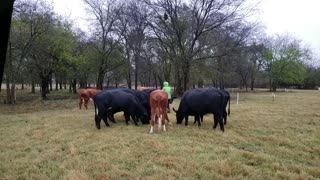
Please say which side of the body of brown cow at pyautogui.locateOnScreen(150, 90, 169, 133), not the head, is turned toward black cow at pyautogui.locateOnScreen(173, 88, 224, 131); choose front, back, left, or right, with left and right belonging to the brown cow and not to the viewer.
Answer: right

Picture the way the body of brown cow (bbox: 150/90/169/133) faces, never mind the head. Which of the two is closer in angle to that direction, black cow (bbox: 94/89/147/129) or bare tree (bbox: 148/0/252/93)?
the bare tree

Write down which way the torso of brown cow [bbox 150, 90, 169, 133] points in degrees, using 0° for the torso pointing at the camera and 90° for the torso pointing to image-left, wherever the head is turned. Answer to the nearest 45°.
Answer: approximately 180°

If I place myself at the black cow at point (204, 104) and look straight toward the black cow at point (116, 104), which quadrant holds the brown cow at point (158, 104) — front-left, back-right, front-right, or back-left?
front-left

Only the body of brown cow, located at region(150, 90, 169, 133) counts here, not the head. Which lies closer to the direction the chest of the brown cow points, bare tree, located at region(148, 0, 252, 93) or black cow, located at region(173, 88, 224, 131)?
the bare tree

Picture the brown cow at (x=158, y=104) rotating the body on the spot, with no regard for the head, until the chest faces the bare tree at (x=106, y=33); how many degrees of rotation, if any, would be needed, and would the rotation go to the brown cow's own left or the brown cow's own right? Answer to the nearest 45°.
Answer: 0° — it already faces it

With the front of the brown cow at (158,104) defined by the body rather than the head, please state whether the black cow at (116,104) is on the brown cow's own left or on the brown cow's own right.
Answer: on the brown cow's own left

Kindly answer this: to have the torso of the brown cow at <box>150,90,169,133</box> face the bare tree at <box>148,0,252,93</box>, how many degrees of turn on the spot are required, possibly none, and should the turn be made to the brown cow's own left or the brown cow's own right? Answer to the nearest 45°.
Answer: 0° — it already faces it

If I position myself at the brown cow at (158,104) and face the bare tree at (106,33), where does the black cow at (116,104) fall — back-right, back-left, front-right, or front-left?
front-left
